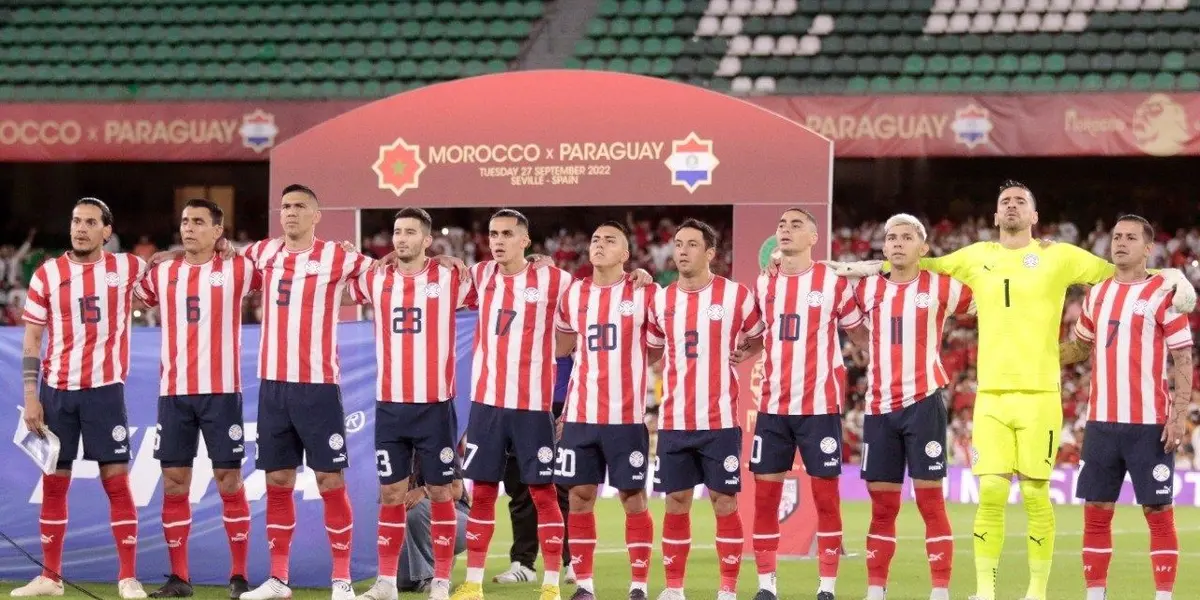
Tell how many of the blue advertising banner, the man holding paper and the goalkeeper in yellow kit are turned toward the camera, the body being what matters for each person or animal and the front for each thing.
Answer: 3

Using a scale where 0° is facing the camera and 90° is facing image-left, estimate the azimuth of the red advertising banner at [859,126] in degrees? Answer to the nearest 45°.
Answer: approximately 0°

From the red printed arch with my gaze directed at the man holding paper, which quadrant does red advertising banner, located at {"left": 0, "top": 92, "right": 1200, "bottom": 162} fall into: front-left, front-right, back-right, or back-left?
back-right

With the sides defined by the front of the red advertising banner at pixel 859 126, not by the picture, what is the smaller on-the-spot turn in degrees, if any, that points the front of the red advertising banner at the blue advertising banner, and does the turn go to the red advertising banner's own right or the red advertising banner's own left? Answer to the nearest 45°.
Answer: approximately 45° to the red advertising banner's own right

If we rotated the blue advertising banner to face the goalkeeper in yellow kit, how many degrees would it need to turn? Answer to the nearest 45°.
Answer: approximately 45° to its left

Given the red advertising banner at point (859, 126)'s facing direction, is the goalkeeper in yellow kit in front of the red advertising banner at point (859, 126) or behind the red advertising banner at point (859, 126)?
in front

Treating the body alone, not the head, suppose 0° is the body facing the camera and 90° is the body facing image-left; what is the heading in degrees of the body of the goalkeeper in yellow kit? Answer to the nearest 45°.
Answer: approximately 0°
